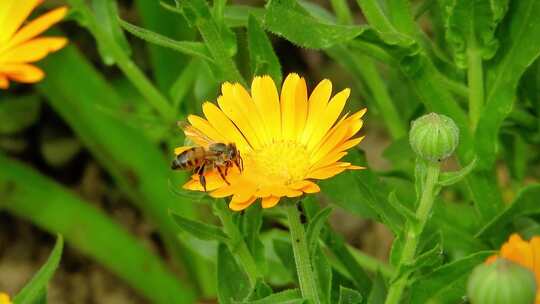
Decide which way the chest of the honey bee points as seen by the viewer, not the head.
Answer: to the viewer's right

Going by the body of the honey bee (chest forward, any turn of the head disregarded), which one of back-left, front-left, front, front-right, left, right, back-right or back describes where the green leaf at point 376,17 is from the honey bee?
front-left

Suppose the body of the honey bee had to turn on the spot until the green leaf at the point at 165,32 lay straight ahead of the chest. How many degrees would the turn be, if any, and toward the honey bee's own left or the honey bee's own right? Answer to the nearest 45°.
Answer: approximately 90° to the honey bee's own left

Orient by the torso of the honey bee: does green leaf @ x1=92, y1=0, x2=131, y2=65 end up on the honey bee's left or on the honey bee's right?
on the honey bee's left

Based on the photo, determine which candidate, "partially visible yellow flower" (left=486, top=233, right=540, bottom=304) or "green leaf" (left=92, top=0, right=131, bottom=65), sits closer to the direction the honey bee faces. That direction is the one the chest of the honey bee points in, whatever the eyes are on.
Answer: the partially visible yellow flower

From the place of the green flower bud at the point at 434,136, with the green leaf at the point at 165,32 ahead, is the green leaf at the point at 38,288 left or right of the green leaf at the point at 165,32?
left
